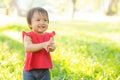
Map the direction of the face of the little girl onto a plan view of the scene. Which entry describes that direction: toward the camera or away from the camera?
toward the camera

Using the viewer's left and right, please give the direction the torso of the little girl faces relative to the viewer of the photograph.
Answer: facing the viewer and to the right of the viewer
